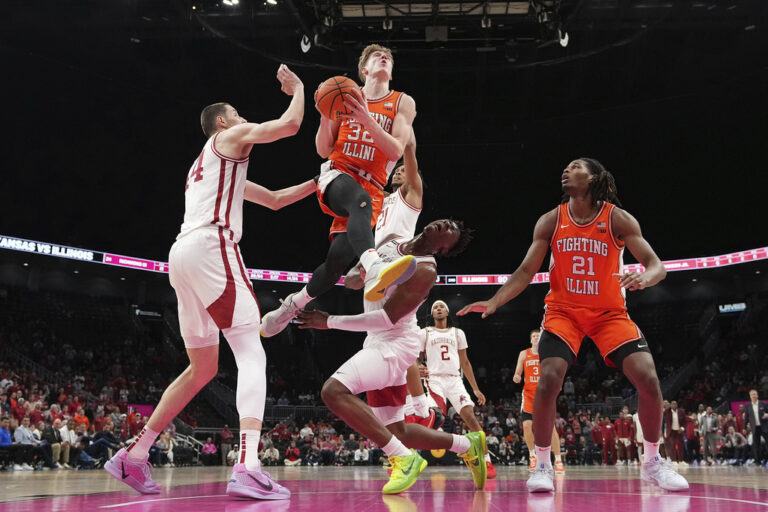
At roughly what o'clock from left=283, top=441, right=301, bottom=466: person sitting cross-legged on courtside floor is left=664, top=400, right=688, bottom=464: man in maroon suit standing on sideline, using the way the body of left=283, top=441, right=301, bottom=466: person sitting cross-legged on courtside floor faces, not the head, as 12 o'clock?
left=664, top=400, right=688, bottom=464: man in maroon suit standing on sideline is roughly at 10 o'clock from left=283, top=441, right=301, bottom=466: person sitting cross-legged on courtside floor.

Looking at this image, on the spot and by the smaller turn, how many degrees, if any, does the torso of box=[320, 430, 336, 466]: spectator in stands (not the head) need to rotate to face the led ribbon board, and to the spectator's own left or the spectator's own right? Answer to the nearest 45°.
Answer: approximately 180°

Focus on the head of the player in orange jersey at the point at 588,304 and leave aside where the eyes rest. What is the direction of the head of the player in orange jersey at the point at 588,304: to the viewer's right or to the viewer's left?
to the viewer's left

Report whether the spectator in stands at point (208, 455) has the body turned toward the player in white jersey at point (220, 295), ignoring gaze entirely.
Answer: yes

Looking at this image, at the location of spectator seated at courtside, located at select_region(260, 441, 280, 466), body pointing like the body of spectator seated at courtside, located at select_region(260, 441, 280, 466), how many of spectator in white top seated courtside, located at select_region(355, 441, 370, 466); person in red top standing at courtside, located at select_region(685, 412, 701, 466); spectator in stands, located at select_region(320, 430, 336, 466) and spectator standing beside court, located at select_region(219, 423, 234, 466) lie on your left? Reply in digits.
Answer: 3

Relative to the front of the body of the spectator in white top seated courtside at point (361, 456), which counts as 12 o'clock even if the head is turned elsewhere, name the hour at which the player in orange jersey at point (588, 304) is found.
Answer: The player in orange jersey is roughly at 12 o'clock from the spectator in white top seated courtside.

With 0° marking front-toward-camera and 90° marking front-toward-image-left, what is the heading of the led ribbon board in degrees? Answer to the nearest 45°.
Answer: approximately 0°

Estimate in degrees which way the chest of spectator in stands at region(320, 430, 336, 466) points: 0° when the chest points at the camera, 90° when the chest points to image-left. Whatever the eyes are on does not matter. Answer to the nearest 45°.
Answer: approximately 0°

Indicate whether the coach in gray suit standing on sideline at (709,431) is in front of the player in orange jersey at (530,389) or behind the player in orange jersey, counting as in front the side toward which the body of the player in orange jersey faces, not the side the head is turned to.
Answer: behind

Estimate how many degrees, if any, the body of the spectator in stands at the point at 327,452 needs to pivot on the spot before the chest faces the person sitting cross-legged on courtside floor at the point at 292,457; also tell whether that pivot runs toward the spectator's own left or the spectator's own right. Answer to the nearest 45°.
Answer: approximately 90° to the spectator's own right
